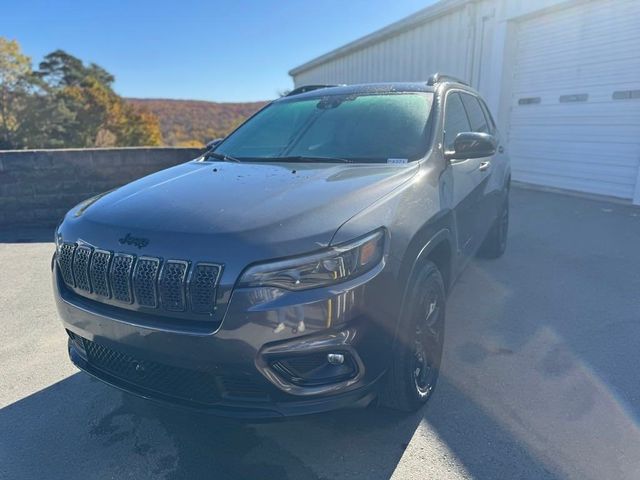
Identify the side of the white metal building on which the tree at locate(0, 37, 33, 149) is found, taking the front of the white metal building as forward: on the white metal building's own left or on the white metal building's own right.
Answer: on the white metal building's own right

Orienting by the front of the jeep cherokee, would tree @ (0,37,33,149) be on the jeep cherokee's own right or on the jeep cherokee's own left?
on the jeep cherokee's own right

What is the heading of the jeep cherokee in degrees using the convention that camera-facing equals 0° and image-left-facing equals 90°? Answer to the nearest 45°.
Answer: approximately 45°

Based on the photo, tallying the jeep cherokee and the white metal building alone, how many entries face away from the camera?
0

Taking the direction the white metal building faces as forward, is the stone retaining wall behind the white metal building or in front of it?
in front

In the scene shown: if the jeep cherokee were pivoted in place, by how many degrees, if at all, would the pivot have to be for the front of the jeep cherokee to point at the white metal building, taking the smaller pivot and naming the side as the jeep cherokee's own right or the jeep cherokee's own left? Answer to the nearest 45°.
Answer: approximately 180°

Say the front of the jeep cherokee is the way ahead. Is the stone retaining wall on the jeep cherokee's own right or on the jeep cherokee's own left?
on the jeep cherokee's own right

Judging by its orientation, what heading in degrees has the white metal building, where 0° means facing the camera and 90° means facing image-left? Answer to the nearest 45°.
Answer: approximately 45°

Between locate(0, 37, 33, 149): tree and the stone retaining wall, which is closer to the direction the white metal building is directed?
the stone retaining wall

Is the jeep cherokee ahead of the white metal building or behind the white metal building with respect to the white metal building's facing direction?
ahead
